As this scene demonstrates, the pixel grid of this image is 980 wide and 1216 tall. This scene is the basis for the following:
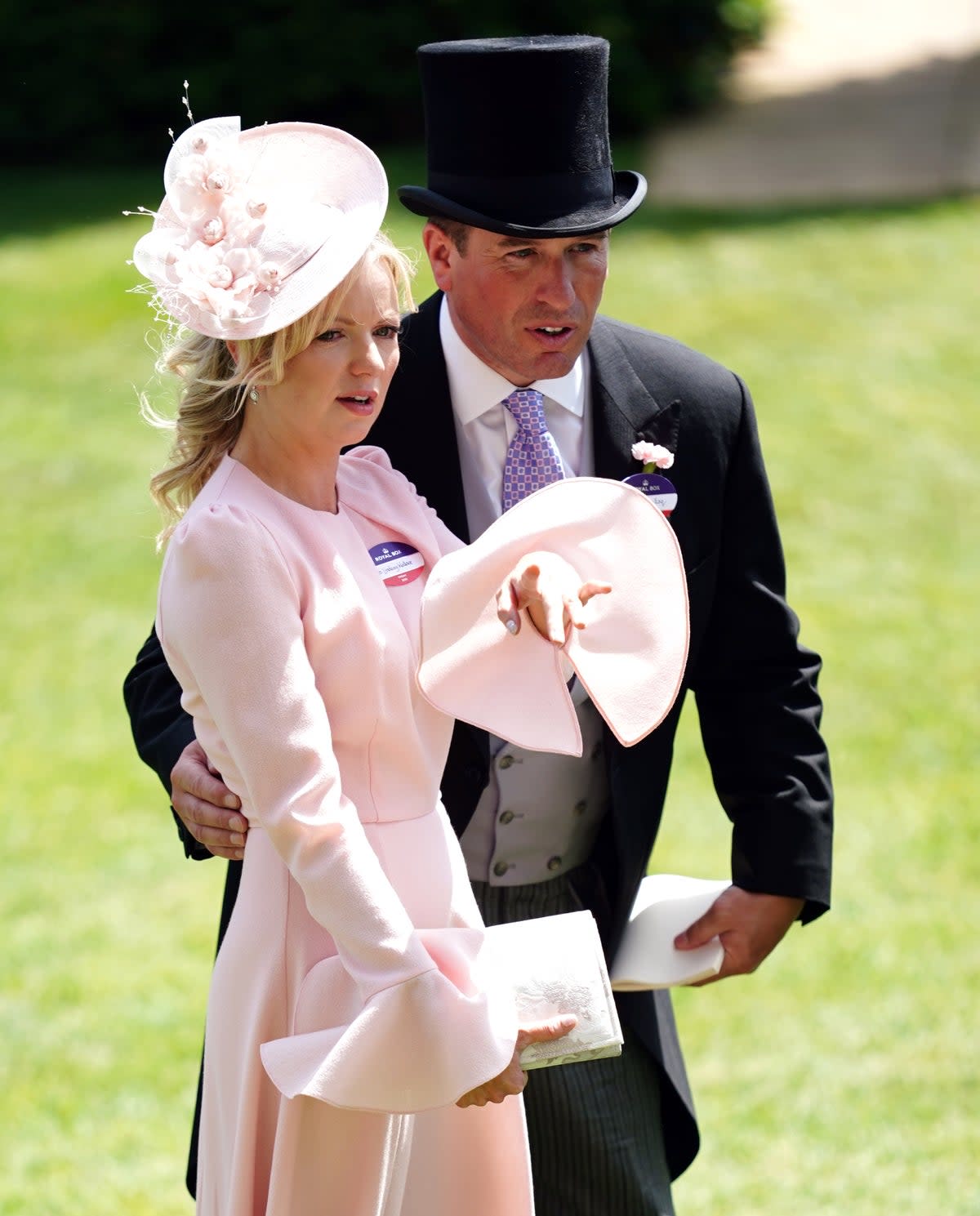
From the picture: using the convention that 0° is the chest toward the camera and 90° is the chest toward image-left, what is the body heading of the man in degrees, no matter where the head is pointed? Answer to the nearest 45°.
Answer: approximately 0°

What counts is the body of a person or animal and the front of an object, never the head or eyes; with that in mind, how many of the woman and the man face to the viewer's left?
0

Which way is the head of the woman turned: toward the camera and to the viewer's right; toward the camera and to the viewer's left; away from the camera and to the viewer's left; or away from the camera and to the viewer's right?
toward the camera and to the viewer's right

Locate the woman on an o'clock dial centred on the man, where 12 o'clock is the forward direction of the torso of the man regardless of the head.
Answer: The woman is roughly at 1 o'clock from the man.

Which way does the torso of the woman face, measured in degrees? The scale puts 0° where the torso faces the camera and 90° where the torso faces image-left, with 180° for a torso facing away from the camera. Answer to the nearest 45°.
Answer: approximately 315°

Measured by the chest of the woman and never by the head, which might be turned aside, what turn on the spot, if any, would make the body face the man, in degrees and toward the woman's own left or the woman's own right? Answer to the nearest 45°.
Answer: approximately 90° to the woman's own left
